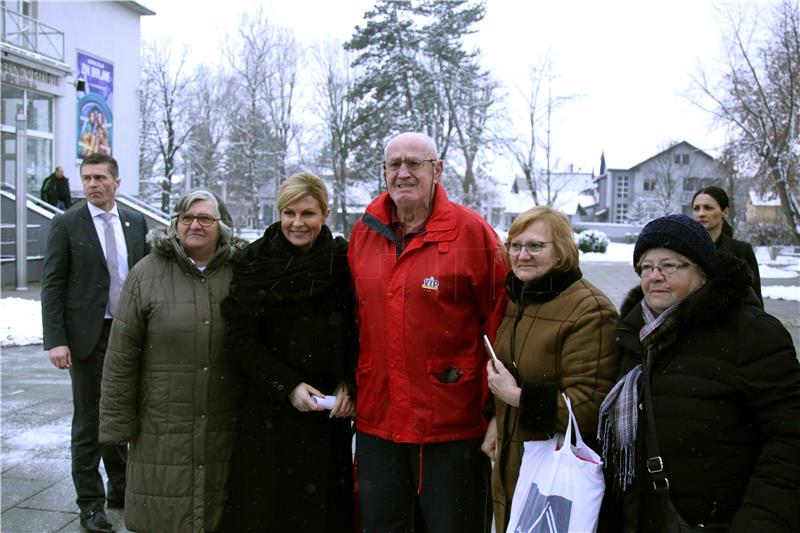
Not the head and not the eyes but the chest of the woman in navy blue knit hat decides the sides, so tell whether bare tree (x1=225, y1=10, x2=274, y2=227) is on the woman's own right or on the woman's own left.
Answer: on the woman's own right

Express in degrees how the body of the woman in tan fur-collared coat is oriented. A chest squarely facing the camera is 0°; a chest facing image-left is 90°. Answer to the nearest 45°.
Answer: approximately 45°

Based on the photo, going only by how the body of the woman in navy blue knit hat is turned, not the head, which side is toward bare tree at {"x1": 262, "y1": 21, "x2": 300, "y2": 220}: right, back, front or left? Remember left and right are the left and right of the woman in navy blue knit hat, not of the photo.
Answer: right

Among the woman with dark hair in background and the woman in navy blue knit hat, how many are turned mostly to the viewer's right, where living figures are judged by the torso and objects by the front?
0

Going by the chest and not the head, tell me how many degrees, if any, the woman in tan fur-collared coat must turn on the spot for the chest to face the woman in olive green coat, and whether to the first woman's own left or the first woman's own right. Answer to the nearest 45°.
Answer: approximately 45° to the first woman's own right

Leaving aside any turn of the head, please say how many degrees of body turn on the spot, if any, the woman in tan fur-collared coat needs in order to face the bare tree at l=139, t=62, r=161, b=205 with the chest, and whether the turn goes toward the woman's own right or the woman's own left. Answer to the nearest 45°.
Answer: approximately 90° to the woman's own right

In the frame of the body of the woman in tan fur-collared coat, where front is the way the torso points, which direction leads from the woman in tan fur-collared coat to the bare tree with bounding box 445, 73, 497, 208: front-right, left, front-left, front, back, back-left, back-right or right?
back-right

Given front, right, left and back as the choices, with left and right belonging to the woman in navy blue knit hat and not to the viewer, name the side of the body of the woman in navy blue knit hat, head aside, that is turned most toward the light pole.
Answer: right

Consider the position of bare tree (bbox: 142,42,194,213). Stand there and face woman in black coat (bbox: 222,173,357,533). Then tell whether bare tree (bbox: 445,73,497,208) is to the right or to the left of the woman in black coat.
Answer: left
